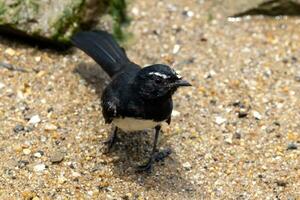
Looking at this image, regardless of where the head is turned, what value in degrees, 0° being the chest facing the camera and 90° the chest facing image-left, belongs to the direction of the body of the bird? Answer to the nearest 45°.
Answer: approximately 315°

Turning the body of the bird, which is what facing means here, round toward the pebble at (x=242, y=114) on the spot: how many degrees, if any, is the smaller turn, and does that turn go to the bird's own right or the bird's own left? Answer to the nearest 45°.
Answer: approximately 90° to the bird's own left

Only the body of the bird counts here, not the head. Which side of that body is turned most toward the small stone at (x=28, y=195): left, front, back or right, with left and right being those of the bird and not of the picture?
right

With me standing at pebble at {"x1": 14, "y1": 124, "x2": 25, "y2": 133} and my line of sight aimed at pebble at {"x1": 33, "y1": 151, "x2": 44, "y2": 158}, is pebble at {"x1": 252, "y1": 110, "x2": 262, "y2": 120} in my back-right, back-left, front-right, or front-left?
front-left

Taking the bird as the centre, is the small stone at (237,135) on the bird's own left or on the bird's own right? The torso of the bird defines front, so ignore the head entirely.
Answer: on the bird's own left

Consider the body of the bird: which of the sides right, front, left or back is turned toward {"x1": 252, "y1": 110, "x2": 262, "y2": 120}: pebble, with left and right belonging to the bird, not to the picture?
left

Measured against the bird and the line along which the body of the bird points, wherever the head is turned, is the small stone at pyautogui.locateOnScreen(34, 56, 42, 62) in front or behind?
behind

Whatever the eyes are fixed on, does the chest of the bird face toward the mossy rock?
no

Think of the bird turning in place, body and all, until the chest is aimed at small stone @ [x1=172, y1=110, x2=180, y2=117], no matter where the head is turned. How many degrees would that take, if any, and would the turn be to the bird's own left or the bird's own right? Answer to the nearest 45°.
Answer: approximately 90° to the bird's own left

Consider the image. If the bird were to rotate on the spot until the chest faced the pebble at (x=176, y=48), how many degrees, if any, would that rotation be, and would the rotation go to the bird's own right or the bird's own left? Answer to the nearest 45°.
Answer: approximately 135° to the bird's own left

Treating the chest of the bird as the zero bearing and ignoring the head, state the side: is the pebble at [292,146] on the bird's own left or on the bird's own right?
on the bird's own left

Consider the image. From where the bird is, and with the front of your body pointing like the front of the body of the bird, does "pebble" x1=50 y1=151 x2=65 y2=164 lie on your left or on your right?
on your right

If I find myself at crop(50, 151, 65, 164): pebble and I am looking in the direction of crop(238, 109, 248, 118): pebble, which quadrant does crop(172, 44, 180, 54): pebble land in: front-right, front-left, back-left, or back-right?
front-left

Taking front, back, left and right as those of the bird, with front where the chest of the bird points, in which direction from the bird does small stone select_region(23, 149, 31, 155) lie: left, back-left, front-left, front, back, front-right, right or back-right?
back-right

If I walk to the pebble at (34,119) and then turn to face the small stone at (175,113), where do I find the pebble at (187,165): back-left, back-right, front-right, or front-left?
front-right

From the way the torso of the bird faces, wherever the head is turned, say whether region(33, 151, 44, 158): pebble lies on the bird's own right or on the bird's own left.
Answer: on the bird's own right
